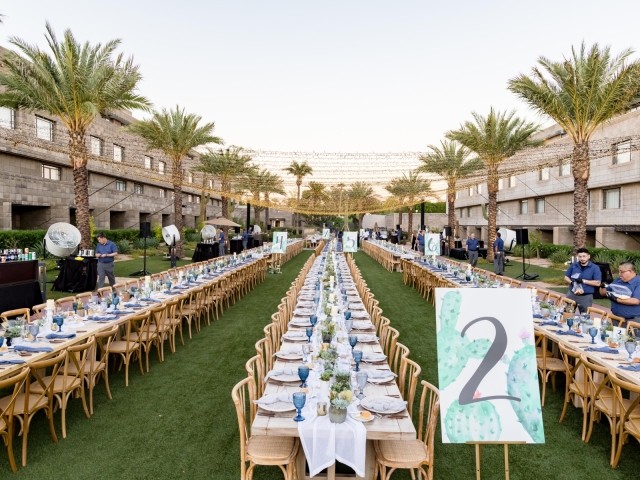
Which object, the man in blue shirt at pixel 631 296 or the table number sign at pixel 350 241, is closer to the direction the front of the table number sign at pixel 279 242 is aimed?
the man in blue shirt

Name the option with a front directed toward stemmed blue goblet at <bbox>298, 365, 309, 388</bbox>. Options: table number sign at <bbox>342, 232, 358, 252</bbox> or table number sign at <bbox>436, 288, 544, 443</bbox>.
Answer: table number sign at <bbox>342, 232, 358, 252</bbox>

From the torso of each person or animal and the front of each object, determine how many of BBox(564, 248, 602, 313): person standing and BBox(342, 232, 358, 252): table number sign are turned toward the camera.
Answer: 2

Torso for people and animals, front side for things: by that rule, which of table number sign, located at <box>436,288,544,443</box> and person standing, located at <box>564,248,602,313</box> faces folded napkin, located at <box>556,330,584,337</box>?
the person standing

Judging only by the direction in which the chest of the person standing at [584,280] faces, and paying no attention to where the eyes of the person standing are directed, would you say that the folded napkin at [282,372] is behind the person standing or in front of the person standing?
in front

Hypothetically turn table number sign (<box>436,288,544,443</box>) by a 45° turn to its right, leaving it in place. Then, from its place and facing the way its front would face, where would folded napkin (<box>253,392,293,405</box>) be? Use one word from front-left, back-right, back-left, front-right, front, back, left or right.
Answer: front-right

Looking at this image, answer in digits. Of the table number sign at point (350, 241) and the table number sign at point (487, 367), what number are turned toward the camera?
2

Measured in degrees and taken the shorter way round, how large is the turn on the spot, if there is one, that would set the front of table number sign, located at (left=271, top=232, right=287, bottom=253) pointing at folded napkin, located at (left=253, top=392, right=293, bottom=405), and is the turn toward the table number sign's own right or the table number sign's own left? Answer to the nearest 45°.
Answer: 0° — it already faces it

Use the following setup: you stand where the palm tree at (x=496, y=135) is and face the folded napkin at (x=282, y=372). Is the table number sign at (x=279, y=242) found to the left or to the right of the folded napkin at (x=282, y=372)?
right

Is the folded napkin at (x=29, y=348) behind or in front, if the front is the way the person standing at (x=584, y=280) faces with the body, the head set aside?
in front

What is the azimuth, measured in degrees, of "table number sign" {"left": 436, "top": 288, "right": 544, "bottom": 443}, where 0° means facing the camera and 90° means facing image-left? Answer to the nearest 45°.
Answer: approximately 0°
